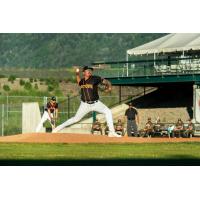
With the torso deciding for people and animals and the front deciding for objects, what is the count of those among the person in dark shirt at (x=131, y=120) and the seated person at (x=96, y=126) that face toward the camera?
2

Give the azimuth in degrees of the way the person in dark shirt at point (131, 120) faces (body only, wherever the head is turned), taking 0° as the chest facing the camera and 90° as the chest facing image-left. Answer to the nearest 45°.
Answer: approximately 0°

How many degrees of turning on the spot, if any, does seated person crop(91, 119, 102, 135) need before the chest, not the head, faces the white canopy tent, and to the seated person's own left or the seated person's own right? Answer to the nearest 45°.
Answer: approximately 135° to the seated person's own left

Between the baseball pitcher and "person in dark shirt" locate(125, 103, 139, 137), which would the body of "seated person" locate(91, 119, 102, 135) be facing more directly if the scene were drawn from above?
the baseball pitcher
